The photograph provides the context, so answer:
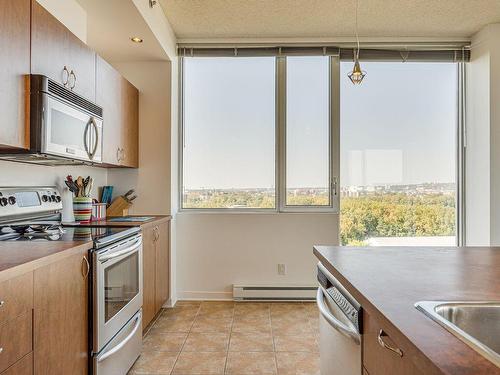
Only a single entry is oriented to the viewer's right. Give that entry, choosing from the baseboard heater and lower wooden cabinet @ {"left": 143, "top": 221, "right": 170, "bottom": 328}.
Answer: the lower wooden cabinet

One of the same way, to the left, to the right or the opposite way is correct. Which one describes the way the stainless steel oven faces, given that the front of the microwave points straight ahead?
the same way

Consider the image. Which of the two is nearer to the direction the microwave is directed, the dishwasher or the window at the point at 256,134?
the dishwasher

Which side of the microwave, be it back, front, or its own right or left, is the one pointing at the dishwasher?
front

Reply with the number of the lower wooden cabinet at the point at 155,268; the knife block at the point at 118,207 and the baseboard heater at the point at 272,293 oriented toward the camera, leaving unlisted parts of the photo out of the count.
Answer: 1

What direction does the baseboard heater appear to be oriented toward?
toward the camera

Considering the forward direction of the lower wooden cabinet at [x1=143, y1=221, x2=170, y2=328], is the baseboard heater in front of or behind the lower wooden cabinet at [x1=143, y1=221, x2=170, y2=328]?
in front

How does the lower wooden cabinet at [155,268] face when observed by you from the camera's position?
facing to the right of the viewer

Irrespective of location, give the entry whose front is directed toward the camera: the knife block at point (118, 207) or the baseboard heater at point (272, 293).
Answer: the baseboard heater

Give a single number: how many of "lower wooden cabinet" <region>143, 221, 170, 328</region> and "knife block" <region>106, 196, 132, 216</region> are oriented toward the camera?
0

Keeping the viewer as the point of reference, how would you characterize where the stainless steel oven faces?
facing the viewer and to the right of the viewer

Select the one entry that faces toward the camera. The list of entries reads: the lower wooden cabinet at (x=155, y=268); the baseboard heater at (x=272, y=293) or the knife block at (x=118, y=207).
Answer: the baseboard heater

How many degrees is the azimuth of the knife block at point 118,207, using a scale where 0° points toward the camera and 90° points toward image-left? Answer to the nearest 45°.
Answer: approximately 270°

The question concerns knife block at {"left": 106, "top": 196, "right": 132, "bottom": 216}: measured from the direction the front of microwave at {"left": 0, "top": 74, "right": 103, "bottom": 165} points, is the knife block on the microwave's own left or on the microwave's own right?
on the microwave's own left
